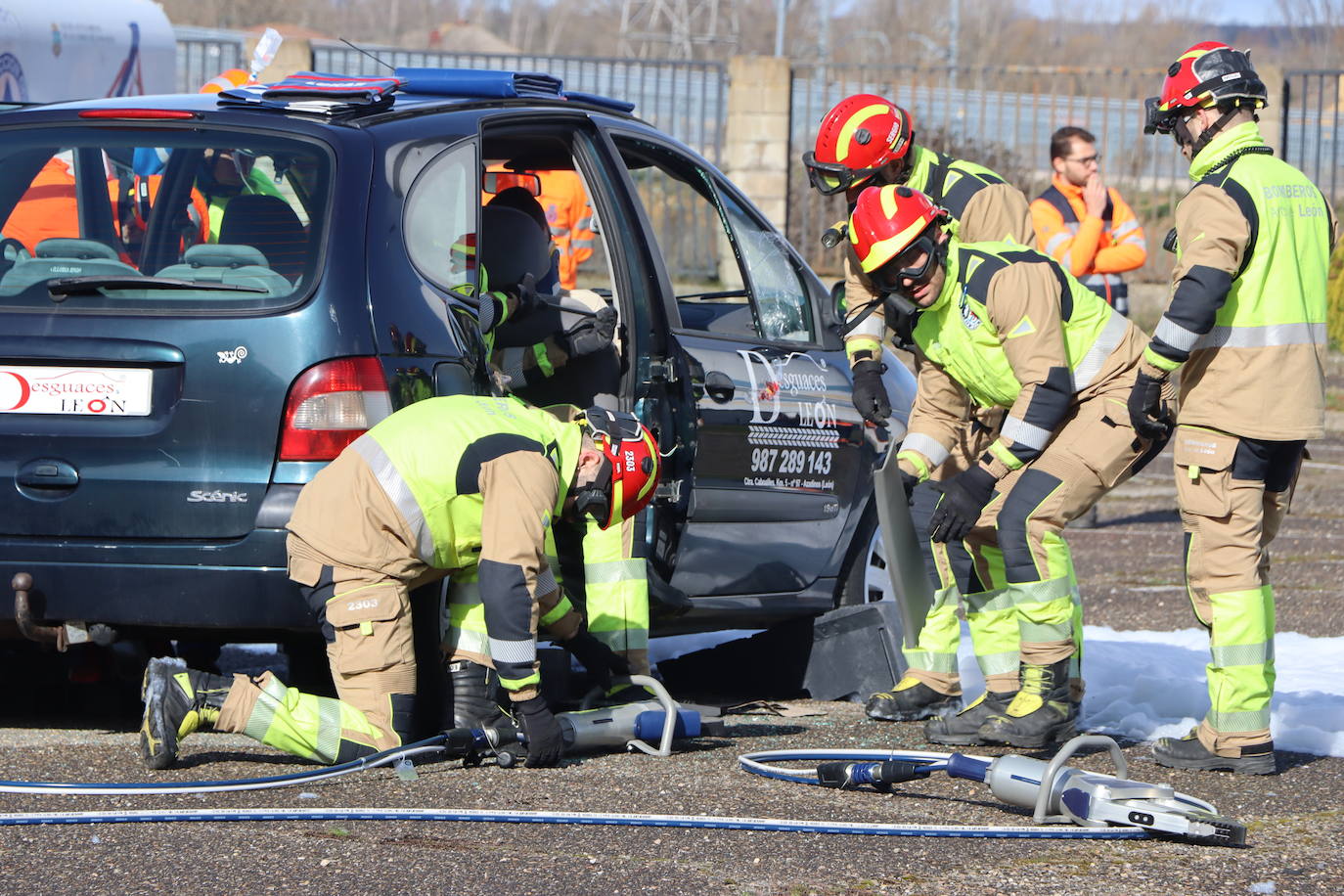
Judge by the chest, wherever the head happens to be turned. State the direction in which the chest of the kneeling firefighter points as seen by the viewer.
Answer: to the viewer's right

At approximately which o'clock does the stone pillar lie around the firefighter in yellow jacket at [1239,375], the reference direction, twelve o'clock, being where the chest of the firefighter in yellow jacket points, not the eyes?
The stone pillar is roughly at 1 o'clock from the firefighter in yellow jacket.

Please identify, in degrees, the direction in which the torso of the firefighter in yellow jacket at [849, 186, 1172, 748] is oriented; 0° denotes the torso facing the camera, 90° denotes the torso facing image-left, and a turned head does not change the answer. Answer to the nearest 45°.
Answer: approximately 45°

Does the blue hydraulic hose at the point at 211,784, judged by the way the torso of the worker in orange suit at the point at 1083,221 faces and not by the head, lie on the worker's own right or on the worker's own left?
on the worker's own right

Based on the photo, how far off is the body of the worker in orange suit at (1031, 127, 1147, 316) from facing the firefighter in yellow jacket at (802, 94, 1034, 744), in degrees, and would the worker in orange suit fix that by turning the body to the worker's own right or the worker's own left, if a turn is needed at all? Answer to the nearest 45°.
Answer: approximately 45° to the worker's own right

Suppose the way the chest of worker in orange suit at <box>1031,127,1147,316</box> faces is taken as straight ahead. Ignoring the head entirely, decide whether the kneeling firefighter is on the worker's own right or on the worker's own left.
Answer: on the worker's own right

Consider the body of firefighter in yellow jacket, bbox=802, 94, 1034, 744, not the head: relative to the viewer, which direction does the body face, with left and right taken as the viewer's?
facing to the left of the viewer

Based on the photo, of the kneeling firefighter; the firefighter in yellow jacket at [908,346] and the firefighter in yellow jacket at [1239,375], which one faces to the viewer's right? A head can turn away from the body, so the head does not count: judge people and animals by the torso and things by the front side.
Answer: the kneeling firefighter
